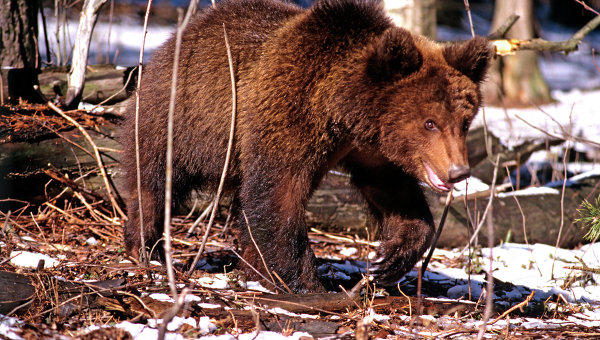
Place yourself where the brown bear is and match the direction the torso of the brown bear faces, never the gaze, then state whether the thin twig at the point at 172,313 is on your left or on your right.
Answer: on your right

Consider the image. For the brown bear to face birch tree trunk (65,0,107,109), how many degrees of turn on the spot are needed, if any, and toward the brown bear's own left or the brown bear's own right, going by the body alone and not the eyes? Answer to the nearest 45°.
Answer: approximately 180°

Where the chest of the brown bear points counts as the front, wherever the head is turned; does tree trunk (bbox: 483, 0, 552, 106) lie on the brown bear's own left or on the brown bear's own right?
on the brown bear's own left

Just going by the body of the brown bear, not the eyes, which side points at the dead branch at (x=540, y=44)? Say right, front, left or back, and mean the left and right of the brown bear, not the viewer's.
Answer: left

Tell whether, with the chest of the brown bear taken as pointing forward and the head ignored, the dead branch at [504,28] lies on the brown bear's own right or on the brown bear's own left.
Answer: on the brown bear's own left

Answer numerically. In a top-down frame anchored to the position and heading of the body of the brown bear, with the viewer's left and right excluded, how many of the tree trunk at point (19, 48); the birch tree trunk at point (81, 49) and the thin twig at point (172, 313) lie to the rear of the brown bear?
2

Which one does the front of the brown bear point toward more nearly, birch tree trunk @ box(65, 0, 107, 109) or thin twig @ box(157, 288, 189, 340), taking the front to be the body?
the thin twig

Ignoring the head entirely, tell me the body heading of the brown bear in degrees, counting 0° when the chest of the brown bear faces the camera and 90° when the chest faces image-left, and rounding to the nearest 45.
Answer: approximately 315°
